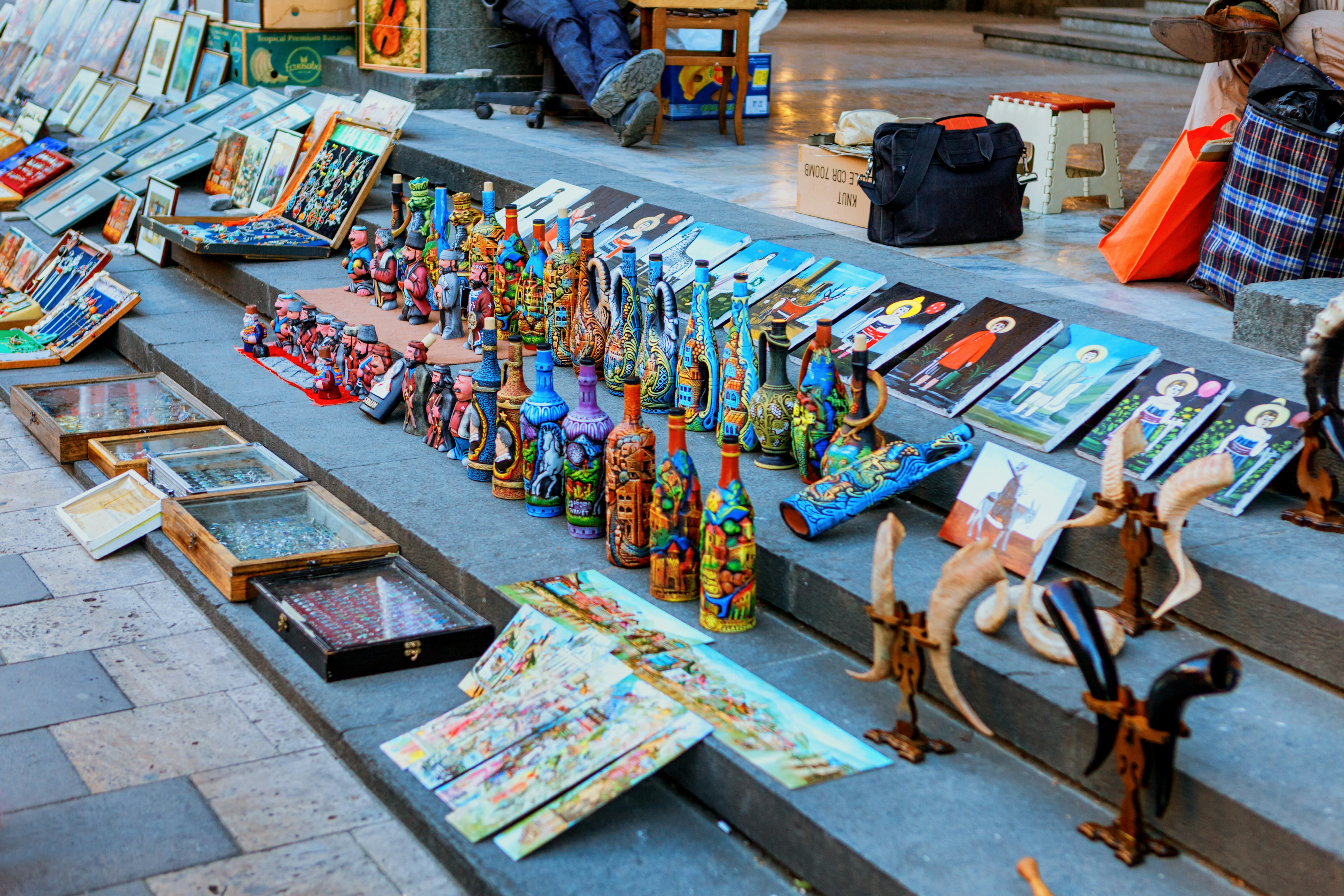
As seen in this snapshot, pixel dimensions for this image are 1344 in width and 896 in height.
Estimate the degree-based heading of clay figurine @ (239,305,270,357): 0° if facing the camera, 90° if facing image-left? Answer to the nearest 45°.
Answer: approximately 45°

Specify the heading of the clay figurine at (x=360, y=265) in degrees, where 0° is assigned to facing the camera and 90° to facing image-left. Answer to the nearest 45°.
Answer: approximately 45°

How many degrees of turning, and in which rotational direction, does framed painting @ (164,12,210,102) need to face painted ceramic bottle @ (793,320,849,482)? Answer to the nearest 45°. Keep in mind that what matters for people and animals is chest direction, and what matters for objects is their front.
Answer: approximately 45° to its left

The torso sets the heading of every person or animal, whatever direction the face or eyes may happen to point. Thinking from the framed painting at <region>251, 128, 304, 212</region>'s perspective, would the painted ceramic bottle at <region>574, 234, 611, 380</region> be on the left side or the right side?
on its left

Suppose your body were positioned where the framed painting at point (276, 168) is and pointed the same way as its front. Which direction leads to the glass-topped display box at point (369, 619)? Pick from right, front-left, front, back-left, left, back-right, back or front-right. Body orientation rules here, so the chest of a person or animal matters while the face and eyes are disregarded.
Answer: front-left

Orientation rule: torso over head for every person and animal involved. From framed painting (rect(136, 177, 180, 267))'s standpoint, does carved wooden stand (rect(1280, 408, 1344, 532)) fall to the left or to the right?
on its left

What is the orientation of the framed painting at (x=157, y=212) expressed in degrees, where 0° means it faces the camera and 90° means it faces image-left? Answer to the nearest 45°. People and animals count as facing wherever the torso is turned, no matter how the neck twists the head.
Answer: approximately 45°

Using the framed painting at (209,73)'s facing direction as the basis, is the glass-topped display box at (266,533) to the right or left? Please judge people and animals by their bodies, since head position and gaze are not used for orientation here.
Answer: on its left

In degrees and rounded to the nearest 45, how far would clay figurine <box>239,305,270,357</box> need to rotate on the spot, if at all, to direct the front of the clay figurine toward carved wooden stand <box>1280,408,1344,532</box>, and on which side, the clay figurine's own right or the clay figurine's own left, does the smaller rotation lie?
approximately 90° to the clay figurine's own left

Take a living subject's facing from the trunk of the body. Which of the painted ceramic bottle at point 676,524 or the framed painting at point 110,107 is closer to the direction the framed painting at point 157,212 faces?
the painted ceramic bottle

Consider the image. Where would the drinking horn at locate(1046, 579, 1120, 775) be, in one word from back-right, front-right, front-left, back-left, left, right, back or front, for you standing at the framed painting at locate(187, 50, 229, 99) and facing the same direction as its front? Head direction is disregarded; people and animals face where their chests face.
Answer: front-left

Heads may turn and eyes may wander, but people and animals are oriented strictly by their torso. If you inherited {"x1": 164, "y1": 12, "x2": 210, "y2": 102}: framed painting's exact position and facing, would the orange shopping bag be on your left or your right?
on your left
